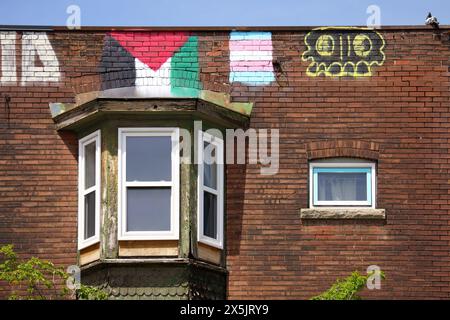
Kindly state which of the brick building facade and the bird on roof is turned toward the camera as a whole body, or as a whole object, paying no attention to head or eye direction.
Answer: the brick building facade

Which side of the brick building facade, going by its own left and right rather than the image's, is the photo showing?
front
